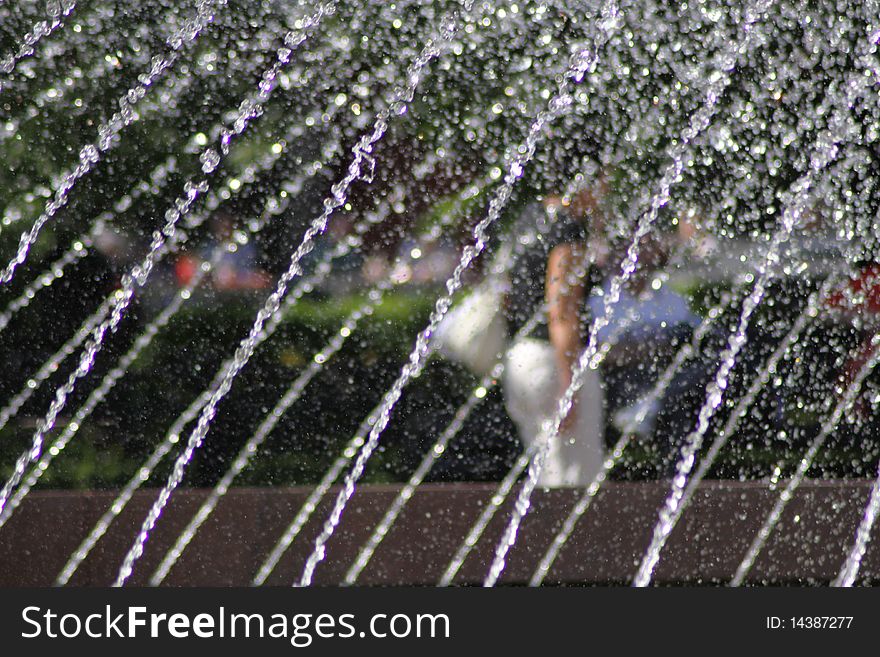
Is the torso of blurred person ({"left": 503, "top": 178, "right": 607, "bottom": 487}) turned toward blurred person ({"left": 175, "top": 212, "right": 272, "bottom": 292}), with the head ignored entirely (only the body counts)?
no
